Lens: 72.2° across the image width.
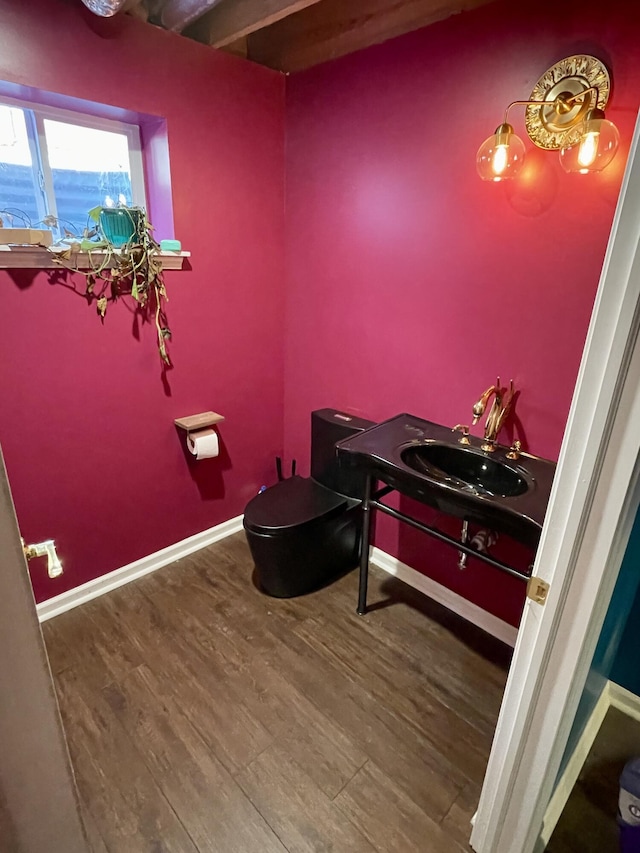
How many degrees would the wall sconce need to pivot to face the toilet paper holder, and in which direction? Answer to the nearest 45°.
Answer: approximately 45° to its right

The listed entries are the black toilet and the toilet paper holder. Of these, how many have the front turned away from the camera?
0

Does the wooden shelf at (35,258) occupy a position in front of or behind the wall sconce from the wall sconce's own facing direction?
in front

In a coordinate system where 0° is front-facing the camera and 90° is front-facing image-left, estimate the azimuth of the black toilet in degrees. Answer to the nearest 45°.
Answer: approximately 45°

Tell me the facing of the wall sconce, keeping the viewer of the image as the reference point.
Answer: facing the viewer and to the left of the viewer

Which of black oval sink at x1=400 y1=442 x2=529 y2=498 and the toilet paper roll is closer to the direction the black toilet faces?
the toilet paper roll

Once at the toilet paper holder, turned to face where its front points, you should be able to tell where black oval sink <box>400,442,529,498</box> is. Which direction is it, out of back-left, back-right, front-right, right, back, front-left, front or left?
front

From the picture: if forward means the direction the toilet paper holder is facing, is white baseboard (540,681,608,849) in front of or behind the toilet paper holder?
in front

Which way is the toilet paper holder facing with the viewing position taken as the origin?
facing the viewer and to the right of the viewer

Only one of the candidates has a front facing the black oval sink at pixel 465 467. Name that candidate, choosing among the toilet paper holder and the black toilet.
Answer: the toilet paper holder

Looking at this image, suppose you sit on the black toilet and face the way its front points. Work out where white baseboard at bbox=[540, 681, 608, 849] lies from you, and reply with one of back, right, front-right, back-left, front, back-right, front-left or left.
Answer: left

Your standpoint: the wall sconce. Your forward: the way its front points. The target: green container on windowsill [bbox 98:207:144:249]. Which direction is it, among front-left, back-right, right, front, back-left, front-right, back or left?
front-right

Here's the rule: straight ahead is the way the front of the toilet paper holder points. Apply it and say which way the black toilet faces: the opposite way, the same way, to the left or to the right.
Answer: to the right

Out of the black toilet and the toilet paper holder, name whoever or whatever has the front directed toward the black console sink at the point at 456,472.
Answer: the toilet paper holder
